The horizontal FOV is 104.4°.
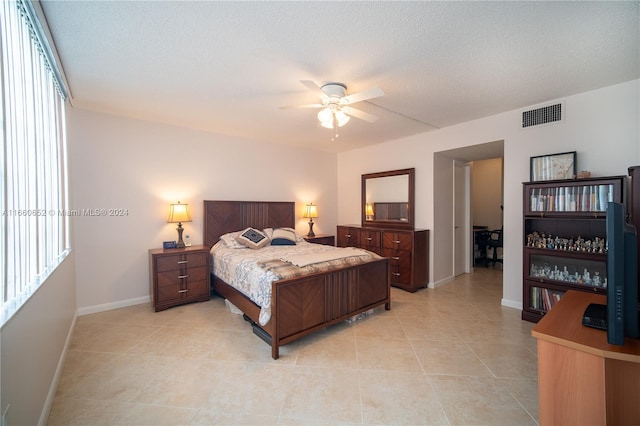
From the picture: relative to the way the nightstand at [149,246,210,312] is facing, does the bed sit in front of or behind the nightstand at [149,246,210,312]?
in front

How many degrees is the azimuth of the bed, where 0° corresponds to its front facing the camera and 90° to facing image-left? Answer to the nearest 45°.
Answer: approximately 315°

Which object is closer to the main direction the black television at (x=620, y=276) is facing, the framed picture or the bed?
the bed

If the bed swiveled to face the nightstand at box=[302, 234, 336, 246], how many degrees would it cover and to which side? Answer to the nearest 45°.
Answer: approximately 135° to its left

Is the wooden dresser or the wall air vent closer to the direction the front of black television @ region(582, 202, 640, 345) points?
the wooden dresser

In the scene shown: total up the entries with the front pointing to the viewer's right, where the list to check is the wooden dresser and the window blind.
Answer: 1

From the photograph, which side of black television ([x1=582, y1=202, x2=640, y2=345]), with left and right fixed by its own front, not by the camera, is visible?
left

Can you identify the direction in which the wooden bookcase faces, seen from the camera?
facing the viewer and to the left of the viewer

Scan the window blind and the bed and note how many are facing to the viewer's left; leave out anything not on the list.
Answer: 0

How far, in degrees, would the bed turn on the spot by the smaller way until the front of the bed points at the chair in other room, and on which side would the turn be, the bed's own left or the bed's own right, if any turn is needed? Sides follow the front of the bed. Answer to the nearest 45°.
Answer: approximately 90° to the bed's own left

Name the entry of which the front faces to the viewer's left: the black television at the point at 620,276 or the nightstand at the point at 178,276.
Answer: the black television

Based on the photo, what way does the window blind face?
to the viewer's right

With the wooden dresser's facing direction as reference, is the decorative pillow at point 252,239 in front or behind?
in front

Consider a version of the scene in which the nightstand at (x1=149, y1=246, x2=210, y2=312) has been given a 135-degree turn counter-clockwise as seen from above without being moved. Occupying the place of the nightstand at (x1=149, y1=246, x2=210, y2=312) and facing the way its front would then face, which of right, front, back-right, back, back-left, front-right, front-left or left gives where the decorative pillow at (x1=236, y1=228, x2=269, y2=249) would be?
right

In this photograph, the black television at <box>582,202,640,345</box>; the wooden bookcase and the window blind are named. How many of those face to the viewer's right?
1

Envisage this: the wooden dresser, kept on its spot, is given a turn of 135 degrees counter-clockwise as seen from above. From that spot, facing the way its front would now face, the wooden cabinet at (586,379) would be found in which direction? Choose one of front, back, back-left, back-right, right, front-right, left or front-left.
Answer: right
